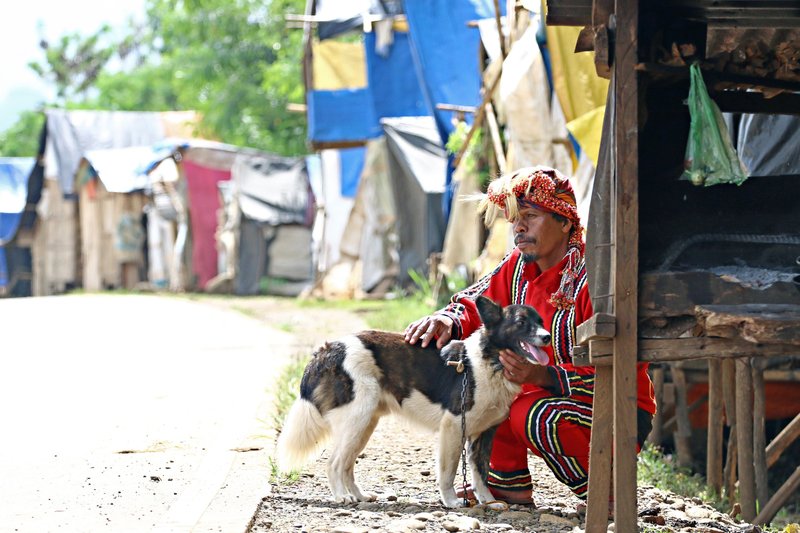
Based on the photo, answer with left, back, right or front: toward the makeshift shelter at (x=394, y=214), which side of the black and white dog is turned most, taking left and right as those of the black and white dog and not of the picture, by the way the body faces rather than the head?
left

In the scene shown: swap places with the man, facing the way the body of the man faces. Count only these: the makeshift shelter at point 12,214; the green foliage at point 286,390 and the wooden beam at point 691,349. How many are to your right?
2

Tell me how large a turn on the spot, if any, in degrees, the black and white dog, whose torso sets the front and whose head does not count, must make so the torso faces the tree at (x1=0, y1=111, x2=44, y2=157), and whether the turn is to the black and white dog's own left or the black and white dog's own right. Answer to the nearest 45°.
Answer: approximately 90° to the black and white dog's own left

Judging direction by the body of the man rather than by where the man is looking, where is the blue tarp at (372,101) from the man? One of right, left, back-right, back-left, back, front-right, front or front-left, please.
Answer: back-right

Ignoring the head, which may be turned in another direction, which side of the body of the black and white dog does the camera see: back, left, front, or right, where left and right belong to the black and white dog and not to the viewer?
right

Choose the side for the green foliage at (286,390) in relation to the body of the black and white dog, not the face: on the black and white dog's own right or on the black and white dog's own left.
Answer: on the black and white dog's own left

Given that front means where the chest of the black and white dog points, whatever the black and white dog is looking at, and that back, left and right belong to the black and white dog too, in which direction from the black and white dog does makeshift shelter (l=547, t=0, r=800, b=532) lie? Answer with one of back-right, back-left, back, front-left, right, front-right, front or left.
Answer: front-right

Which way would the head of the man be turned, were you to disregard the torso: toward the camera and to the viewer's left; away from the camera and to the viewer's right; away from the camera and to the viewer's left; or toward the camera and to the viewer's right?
toward the camera and to the viewer's left

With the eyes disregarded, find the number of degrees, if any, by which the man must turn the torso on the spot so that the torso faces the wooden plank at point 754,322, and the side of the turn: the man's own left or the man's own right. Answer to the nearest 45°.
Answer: approximately 90° to the man's own left

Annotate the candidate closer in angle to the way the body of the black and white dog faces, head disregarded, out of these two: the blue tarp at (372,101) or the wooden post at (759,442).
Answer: the wooden post

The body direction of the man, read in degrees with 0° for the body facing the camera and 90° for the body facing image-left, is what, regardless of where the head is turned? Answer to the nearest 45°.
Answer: approximately 45°

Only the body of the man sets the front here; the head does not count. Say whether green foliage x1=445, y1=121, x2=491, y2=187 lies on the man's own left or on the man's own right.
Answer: on the man's own right
